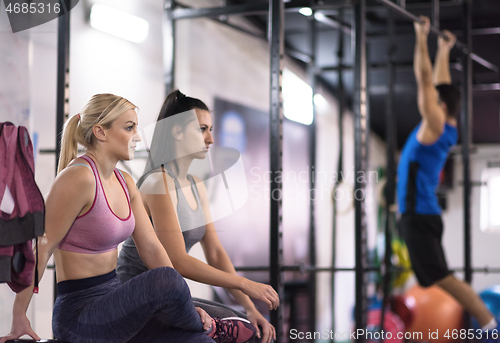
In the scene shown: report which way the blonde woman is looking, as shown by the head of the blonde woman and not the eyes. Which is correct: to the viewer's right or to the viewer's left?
to the viewer's right

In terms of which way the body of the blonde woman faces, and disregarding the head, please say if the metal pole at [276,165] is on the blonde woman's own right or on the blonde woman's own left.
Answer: on the blonde woman's own left

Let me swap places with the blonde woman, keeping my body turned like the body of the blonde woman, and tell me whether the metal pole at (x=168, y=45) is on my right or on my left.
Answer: on my left

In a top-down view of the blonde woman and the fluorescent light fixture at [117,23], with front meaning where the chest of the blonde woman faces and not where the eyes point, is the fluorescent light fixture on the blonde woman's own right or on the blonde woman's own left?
on the blonde woman's own left

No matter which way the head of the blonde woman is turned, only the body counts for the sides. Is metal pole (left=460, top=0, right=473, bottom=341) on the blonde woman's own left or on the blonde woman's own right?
on the blonde woman's own left

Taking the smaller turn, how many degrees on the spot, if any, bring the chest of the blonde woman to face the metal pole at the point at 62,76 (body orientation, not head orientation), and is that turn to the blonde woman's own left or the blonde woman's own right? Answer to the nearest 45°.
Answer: approximately 135° to the blonde woman's own left

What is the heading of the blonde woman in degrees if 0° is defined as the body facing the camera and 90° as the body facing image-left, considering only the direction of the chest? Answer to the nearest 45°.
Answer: approximately 315°

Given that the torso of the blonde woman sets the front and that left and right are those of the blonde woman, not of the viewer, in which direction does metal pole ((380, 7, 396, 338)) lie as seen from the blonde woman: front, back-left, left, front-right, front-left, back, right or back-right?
left

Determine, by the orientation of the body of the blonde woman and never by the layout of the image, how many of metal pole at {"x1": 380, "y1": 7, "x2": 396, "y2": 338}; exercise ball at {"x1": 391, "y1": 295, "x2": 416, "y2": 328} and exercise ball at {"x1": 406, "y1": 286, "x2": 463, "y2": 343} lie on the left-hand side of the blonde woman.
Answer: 3

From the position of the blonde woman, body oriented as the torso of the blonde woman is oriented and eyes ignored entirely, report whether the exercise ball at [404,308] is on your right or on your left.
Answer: on your left
